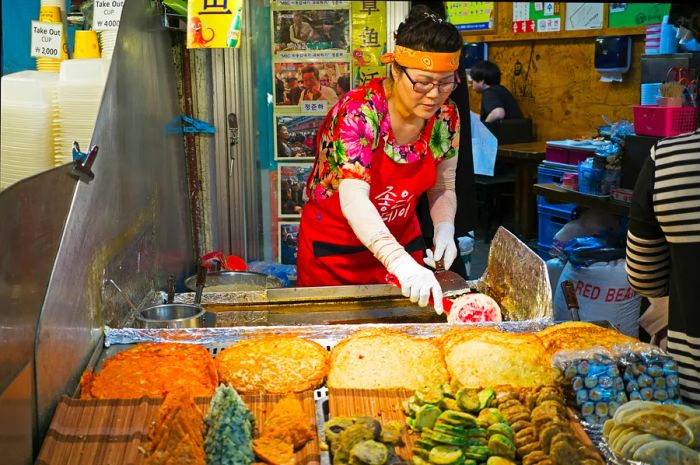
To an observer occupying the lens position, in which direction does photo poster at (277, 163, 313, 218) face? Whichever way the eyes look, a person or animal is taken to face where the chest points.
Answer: facing the viewer

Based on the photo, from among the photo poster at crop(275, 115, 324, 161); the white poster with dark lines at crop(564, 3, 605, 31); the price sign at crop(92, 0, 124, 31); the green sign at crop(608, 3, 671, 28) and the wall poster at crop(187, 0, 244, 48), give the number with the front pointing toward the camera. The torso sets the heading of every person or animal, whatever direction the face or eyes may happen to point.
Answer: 5

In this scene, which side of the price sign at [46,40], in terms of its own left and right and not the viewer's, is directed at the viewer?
front

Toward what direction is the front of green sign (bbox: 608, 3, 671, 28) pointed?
toward the camera

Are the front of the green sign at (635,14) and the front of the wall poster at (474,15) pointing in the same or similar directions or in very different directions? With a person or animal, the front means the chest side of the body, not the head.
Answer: same or similar directions

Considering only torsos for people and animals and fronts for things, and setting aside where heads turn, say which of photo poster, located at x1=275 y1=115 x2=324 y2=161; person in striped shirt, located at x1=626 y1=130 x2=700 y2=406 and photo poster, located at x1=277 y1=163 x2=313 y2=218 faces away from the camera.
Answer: the person in striped shirt
